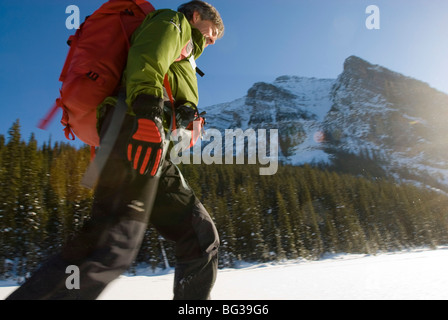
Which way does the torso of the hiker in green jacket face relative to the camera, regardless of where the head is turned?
to the viewer's right
